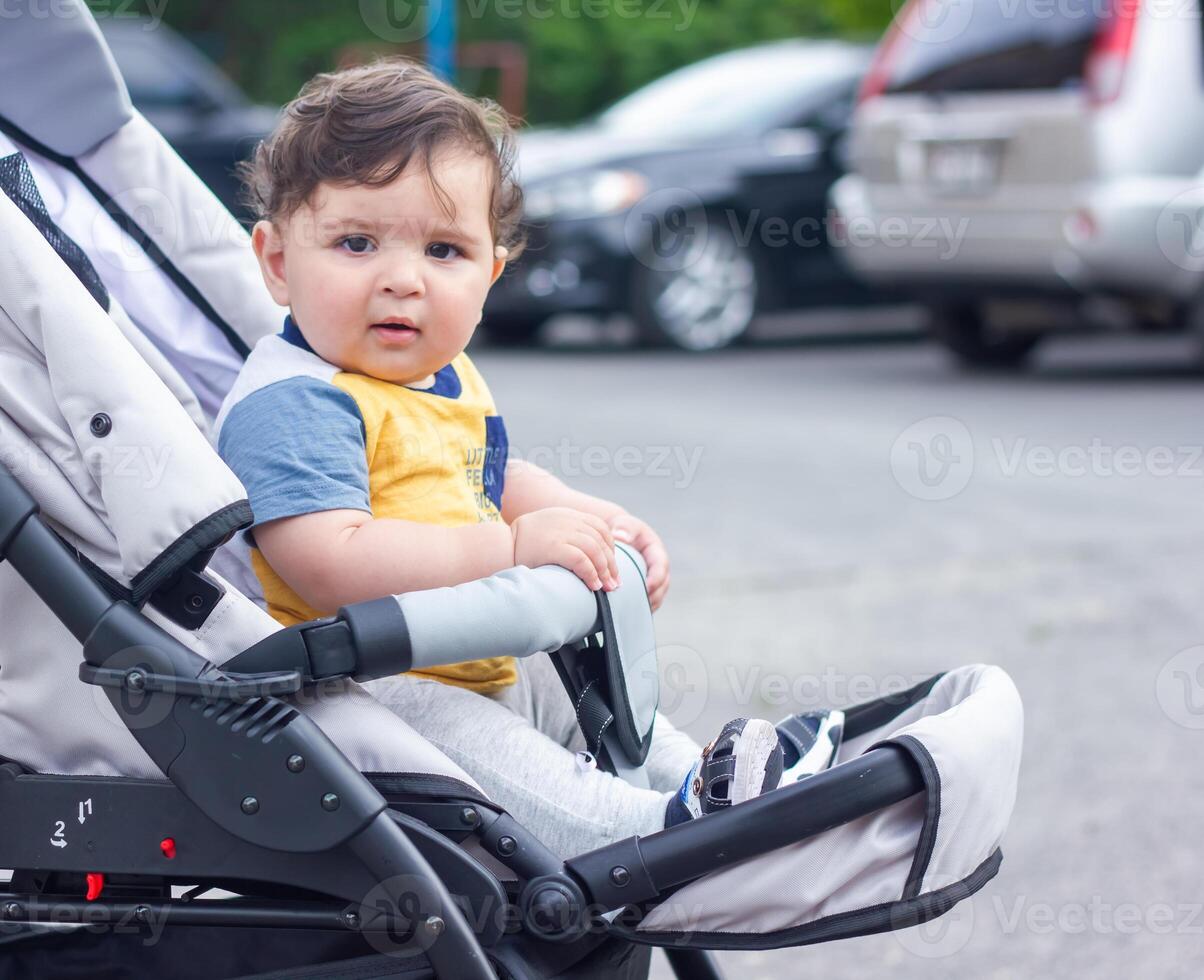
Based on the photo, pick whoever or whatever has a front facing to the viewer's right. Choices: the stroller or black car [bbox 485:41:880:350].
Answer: the stroller

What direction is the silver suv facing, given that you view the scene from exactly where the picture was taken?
facing away from the viewer and to the right of the viewer

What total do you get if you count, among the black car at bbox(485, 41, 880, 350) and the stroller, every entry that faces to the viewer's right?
1

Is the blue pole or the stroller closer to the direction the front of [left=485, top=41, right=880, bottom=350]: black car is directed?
the stroller

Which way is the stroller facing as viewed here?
to the viewer's right

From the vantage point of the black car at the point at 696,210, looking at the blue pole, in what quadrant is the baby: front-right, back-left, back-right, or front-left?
back-left
